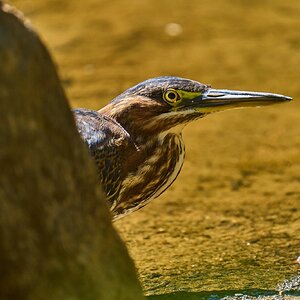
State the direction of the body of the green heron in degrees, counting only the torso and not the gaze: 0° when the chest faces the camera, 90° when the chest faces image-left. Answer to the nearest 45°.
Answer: approximately 270°

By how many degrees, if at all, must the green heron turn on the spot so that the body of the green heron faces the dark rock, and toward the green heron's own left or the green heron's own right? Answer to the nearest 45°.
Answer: approximately 90° to the green heron's own right
